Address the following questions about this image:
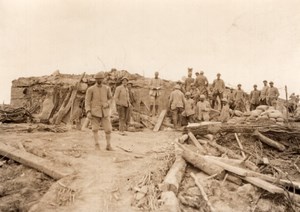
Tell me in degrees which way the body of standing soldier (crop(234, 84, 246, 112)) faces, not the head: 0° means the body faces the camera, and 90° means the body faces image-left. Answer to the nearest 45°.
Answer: approximately 0°

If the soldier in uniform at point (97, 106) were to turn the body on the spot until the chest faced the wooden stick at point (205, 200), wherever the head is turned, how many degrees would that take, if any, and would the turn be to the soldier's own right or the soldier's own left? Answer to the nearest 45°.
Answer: approximately 45° to the soldier's own left

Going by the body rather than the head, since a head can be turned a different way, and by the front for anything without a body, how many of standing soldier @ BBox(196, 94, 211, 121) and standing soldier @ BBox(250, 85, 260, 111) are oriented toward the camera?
2

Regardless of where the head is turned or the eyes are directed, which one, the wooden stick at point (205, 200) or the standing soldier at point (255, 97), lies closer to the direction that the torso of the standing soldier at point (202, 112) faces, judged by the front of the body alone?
the wooden stick

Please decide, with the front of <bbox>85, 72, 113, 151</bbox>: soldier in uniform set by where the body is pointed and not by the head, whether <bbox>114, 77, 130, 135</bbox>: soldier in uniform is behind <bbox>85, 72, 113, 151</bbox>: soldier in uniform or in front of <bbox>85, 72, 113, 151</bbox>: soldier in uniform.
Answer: behind

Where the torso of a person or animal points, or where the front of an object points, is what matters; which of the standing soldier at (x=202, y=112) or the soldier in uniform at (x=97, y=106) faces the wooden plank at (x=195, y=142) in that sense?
the standing soldier

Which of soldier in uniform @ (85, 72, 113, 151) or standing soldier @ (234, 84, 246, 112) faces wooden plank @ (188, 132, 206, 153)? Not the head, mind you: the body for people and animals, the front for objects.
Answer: the standing soldier

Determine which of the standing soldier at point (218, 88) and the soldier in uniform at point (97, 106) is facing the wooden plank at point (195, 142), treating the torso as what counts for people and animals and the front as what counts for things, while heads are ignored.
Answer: the standing soldier

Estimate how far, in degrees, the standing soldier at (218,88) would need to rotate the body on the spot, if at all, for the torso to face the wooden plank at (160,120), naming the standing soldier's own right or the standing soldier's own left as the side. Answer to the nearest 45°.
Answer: approximately 45° to the standing soldier's own right
